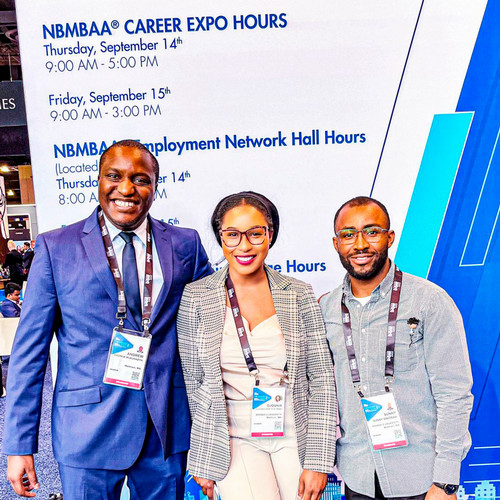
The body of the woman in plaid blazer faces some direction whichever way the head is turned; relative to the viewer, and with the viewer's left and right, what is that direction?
facing the viewer
